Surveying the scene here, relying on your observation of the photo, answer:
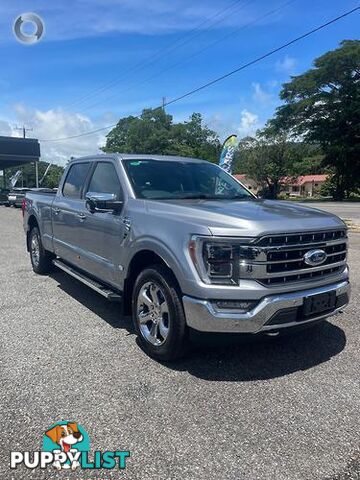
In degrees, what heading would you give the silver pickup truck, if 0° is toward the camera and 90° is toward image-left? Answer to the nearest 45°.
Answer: approximately 315°

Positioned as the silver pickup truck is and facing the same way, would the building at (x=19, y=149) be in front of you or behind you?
behind

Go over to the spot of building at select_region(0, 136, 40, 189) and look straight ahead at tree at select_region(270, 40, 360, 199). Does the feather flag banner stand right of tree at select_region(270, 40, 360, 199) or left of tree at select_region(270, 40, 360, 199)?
right

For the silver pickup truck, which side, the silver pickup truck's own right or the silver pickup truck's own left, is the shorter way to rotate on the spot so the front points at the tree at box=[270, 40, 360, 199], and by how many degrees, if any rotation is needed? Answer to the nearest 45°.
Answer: approximately 135° to the silver pickup truck's own left
